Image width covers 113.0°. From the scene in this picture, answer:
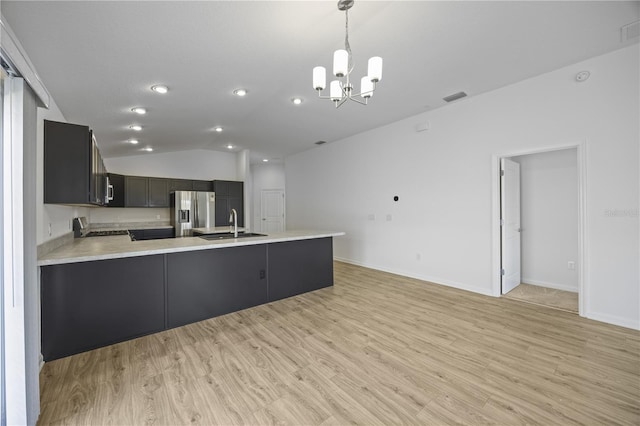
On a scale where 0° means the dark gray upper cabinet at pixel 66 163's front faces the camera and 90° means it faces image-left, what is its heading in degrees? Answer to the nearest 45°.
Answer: approximately 270°

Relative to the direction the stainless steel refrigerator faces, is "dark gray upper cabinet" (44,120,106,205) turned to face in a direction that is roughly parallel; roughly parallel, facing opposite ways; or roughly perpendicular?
roughly perpendicular

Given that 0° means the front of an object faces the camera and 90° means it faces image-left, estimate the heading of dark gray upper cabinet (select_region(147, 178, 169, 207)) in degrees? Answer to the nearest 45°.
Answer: approximately 0°

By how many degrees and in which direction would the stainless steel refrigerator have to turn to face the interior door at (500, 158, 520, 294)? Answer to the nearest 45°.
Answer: approximately 45° to its left

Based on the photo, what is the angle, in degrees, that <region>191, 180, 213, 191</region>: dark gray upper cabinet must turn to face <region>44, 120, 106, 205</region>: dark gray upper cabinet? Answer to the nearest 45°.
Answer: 0° — it already faces it

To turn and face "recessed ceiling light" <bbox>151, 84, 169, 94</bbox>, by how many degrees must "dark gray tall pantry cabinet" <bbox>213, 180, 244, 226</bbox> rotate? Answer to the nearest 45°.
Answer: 0° — it already faces it

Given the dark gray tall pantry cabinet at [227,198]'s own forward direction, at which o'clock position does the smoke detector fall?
The smoke detector is roughly at 11 o'clock from the dark gray tall pantry cabinet.

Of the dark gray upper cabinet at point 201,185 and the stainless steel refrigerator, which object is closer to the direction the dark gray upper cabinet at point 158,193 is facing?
the stainless steel refrigerator

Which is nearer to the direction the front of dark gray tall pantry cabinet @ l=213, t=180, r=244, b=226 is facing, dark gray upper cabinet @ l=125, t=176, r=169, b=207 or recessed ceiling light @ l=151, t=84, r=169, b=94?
the recessed ceiling light

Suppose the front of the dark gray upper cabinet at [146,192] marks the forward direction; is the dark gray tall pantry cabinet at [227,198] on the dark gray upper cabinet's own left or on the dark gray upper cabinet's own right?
on the dark gray upper cabinet's own left
